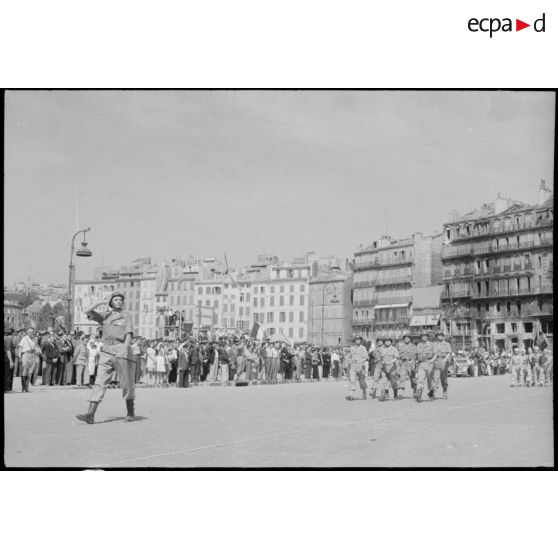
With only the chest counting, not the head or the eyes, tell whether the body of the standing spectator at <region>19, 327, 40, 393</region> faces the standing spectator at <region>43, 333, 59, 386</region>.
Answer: no

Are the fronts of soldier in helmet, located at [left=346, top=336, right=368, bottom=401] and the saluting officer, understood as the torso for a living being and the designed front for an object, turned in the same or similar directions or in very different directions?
same or similar directions

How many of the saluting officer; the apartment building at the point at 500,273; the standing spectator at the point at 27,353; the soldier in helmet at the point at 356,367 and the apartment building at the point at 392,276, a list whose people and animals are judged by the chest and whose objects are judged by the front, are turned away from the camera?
0

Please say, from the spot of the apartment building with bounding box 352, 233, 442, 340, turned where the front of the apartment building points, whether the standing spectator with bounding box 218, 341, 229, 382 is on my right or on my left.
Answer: on my right

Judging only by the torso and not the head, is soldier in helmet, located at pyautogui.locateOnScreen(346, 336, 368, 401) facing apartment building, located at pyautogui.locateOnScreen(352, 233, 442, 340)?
no

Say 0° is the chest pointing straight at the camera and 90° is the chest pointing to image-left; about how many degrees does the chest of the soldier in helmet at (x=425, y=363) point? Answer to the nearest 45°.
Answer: approximately 45°

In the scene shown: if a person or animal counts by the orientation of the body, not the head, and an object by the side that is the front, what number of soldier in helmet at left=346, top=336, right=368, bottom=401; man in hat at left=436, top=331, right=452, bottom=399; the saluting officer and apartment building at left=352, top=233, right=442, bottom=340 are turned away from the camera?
0

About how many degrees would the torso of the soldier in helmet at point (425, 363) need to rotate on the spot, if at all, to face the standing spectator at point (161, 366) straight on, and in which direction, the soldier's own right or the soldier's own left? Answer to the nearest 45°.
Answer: approximately 45° to the soldier's own right

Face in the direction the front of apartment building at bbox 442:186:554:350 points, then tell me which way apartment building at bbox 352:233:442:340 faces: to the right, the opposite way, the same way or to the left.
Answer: the same way
